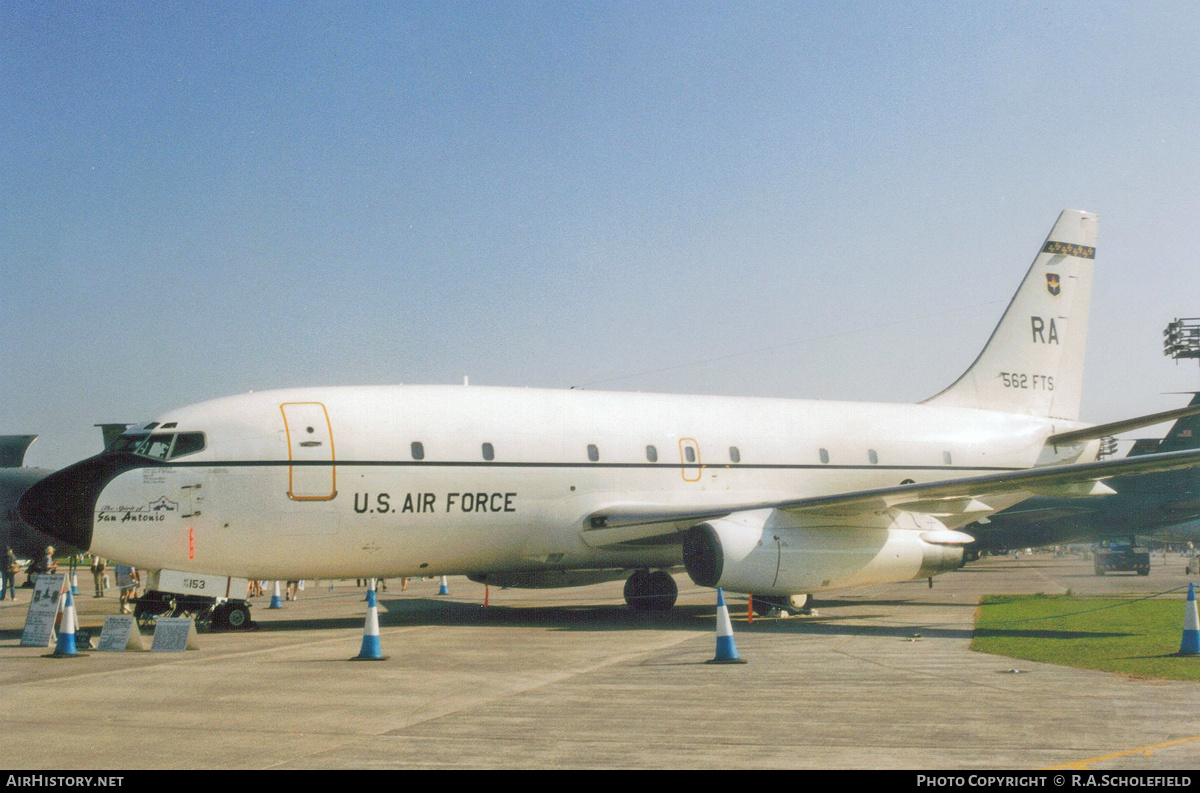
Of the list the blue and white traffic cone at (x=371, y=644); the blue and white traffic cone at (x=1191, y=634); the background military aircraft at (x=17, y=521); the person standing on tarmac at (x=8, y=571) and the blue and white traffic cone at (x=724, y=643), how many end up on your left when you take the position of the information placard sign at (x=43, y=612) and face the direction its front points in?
3

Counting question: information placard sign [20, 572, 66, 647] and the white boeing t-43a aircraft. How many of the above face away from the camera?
0

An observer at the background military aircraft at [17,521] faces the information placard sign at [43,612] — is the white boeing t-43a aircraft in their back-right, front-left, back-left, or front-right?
front-left

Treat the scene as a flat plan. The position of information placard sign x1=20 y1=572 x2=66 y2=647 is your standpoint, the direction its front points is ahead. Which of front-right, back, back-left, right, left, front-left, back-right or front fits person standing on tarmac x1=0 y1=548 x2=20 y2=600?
back-right

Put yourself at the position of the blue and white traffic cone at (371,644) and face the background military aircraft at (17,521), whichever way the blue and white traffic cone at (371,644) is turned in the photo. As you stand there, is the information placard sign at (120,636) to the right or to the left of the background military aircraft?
left

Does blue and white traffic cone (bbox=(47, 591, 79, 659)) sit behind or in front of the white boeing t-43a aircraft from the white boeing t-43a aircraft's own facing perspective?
in front

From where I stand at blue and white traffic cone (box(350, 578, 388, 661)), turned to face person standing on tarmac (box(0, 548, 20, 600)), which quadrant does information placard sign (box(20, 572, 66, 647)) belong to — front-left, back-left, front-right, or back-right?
front-left

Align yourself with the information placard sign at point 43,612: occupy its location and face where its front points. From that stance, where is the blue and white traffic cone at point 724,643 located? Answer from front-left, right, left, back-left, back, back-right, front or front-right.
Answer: left

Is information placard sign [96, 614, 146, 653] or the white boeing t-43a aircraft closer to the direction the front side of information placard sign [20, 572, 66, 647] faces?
the information placard sign

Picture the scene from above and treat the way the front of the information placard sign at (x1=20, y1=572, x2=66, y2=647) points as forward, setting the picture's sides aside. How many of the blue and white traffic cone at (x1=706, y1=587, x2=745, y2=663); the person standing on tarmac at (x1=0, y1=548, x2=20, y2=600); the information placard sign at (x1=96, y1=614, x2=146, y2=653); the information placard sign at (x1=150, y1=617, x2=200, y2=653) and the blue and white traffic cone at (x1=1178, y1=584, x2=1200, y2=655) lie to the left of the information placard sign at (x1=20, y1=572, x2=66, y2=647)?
4

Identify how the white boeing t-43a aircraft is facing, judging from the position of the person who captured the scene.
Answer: facing the viewer and to the left of the viewer

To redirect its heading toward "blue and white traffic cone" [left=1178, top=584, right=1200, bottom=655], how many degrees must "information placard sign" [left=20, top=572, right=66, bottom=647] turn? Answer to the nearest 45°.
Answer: approximately 90° to its left

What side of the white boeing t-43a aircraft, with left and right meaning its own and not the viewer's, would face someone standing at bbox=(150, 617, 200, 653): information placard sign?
front

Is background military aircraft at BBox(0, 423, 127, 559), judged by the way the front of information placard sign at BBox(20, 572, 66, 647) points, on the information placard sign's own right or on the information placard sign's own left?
on the information placard sign's own right
